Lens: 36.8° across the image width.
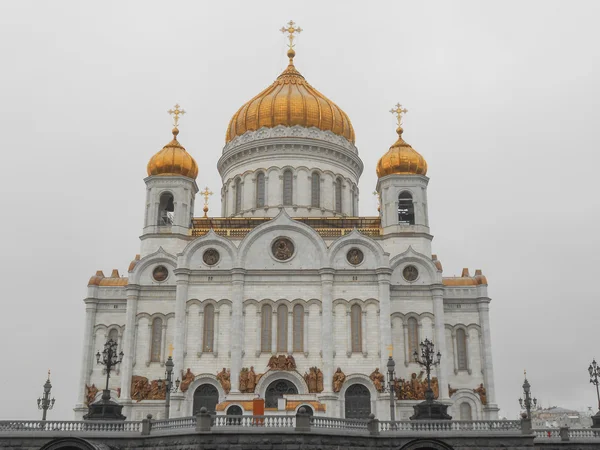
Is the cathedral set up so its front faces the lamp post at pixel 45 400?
no

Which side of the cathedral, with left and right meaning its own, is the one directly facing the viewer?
front
